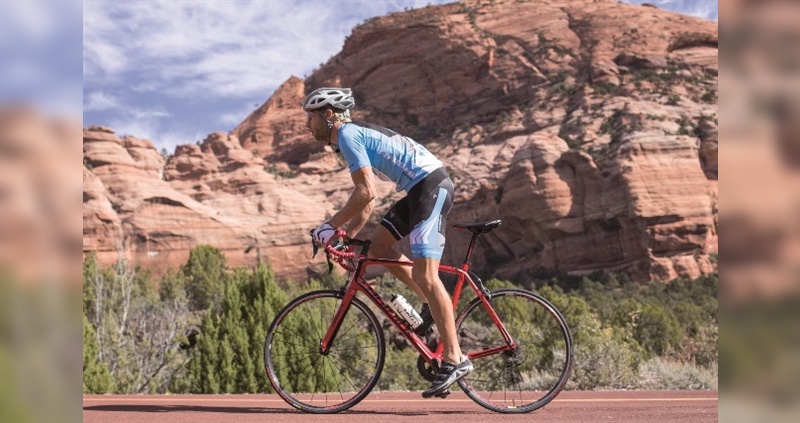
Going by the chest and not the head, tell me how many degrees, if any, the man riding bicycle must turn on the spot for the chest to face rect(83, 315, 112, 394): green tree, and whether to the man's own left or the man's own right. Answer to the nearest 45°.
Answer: approximately 45° to the man's own right

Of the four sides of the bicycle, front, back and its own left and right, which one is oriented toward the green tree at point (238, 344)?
right

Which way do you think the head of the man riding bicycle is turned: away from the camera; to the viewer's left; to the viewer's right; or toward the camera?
to the viewer's left

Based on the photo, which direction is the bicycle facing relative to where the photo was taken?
to the viewer's left

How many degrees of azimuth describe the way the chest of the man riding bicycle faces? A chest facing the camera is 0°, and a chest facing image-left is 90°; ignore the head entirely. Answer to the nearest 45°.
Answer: approximately 90°
